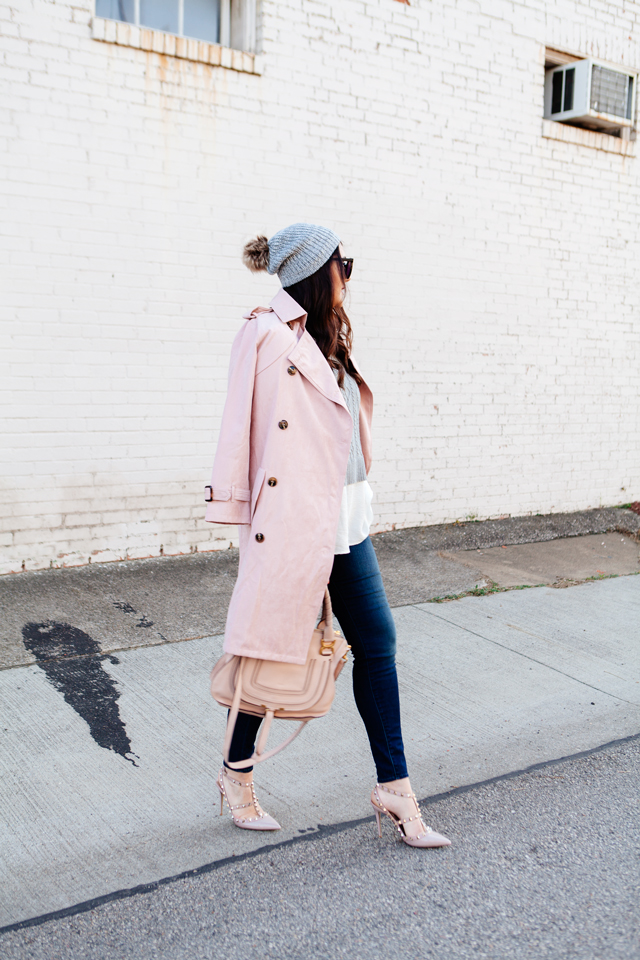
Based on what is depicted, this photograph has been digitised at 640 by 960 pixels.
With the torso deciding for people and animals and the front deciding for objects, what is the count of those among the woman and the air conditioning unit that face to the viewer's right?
1

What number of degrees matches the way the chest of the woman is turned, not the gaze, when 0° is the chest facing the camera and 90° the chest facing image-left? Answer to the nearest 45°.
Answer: approximately 270°
